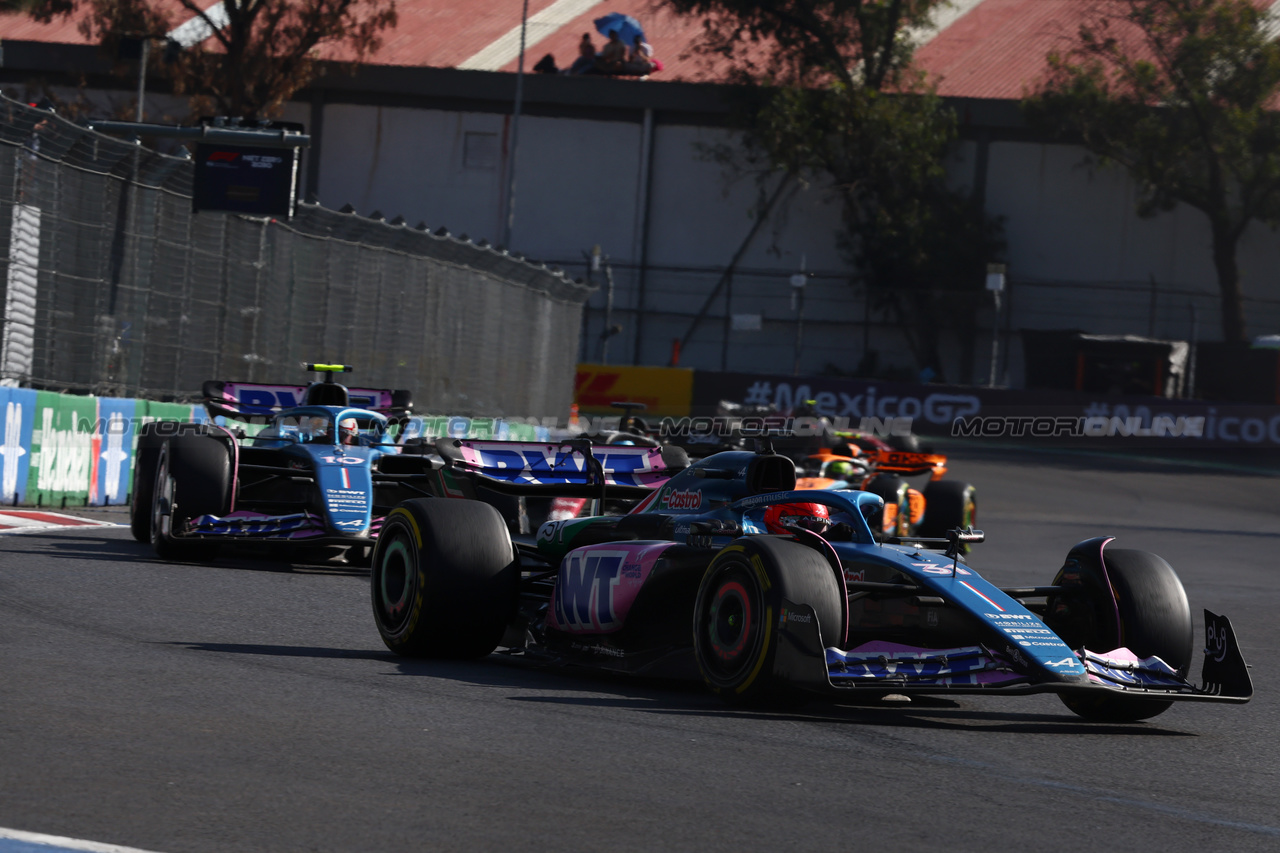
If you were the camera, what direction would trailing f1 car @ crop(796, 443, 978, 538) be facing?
facing the viewer and to the left of the viewer

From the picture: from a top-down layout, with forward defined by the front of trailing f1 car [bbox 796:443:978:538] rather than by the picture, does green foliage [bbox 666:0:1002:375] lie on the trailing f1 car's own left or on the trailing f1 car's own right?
on the trailing f1 car's own right

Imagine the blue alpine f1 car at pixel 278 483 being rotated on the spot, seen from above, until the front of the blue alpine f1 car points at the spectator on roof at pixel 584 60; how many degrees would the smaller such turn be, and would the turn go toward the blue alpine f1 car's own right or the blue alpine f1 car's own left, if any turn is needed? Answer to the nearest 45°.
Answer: approximately 180°

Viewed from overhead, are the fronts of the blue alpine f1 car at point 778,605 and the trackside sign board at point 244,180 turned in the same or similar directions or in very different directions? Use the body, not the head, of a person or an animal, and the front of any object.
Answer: same or similar directions

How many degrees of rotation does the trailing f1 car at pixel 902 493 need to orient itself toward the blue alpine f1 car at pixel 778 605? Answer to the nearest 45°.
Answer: approximately 45° to its left

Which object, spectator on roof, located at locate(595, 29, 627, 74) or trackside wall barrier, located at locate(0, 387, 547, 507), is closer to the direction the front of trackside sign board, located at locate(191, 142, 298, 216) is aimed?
the trackside wall barrier

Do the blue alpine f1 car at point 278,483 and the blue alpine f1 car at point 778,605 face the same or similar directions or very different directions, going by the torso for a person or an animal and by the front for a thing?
same or similar directions

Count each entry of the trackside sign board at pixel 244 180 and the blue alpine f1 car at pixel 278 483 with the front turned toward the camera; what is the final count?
2

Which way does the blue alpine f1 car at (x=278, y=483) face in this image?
toward the camera

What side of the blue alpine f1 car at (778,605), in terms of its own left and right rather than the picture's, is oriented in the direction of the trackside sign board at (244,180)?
back

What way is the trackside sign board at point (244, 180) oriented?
toward the camera

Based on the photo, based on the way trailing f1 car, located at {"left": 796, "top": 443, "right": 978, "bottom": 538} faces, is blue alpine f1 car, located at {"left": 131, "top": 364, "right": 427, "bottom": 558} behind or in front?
in front

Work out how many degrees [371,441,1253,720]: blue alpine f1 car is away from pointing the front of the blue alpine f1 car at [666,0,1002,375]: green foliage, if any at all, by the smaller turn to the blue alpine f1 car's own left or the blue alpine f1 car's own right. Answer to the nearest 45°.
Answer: approximately 135° to the blue alpine f1 car's own left

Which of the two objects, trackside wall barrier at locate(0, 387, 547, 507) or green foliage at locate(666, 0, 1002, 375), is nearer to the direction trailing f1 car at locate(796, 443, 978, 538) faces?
the trackside wall barrier

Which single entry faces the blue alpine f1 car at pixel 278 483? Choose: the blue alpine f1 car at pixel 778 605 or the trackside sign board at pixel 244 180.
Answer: the trackside sign board

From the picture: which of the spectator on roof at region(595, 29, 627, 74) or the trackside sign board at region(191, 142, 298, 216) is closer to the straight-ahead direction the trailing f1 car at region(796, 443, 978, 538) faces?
the trackside sign board
